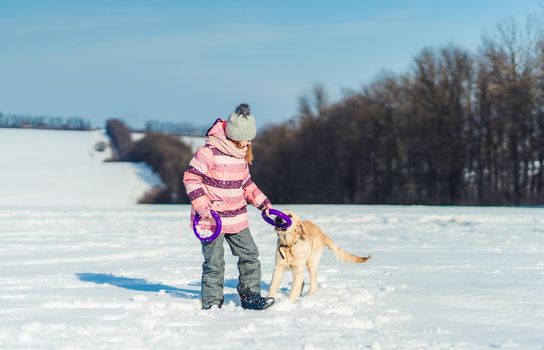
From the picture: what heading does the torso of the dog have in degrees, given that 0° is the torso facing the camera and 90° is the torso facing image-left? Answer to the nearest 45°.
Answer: approximately 45°

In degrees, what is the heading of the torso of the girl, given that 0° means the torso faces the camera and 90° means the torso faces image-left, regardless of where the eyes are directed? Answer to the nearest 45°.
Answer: approximately 315°

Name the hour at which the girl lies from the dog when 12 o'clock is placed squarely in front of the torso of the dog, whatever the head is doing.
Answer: The girl is roughly at 1 o'clock from the dog.

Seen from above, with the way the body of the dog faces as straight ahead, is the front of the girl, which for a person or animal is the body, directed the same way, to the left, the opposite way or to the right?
to the left
